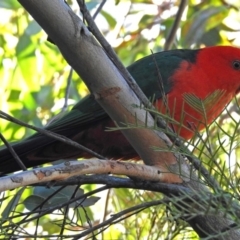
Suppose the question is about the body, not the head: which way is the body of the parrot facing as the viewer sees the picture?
to the viewer's right
